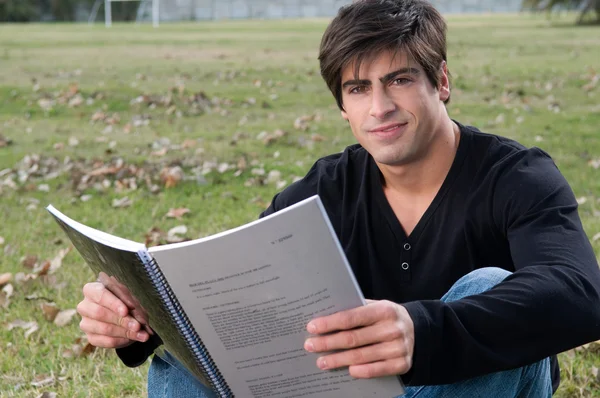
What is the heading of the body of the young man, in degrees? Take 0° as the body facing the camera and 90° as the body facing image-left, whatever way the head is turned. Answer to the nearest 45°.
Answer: approximately 45°

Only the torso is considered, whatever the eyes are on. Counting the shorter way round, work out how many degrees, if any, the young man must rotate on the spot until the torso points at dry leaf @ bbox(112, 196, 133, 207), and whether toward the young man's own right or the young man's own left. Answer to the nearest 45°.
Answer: approximately 90° to the young man's own right

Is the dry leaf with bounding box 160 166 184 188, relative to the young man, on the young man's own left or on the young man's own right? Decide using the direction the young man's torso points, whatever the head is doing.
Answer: on the young man's own right

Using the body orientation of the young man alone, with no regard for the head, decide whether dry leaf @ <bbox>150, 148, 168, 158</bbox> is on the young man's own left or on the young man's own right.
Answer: on the young man's own right

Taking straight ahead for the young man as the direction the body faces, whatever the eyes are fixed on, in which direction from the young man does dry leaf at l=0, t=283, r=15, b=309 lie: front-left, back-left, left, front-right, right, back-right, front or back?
right

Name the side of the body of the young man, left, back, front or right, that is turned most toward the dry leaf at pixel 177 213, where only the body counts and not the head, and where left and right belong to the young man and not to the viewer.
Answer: right

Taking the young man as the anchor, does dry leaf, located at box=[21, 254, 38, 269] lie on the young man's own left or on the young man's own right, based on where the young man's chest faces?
on the young man's own right

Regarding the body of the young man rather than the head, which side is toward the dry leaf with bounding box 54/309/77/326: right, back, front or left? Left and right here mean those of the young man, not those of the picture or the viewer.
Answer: right

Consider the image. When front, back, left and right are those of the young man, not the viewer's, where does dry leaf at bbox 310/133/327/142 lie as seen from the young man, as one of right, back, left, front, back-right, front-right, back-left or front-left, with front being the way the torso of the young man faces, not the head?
back-right

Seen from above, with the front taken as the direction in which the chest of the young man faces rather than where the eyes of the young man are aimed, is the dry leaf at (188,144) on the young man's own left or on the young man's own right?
on the young man's own right

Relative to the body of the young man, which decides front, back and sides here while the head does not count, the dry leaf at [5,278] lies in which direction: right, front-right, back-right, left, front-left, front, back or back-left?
right

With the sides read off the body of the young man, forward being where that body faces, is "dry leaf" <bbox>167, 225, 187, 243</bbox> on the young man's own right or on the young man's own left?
on the young man's own right
